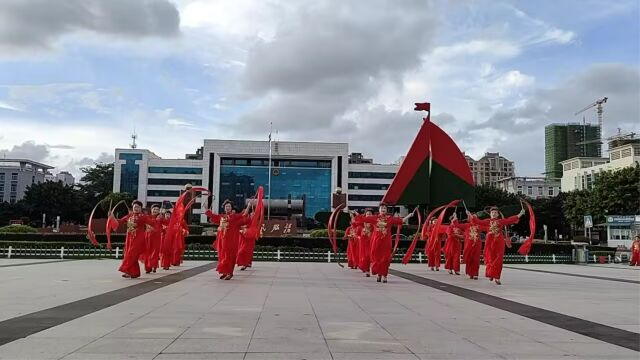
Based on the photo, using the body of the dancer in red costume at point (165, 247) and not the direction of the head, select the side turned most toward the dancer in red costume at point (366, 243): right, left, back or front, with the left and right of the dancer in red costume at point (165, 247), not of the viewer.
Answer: left

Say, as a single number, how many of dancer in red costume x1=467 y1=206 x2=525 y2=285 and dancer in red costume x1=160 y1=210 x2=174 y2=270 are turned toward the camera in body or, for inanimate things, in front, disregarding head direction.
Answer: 2

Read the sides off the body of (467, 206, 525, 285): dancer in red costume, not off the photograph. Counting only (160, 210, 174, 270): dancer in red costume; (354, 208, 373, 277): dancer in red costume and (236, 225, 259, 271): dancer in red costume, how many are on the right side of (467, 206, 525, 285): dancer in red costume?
3

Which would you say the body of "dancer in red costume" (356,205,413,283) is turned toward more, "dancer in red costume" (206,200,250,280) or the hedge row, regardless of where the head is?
the dancer in red costume

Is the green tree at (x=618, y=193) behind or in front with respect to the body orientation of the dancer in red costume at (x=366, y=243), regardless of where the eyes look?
behind

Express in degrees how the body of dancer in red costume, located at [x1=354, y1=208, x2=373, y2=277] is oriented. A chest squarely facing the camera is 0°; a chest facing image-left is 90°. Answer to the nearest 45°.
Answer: approximately 0°

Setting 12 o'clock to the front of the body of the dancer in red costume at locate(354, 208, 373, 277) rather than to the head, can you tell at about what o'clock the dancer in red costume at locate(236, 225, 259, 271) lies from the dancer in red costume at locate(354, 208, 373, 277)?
the dancer in red costume at locate(236, 225, 259, 271) is roughly at 3 o'clock from the dancer in red costume at locate(354, 208, 373, 277).

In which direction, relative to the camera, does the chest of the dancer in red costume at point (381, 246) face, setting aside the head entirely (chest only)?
toward the camera

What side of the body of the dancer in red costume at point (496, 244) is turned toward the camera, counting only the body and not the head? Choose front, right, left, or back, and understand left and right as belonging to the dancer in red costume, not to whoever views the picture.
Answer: front

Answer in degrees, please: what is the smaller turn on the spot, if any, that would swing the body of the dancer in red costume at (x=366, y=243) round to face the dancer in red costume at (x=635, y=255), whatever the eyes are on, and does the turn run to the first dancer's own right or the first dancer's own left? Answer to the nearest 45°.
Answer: approximately 135° to the first dancer's own left

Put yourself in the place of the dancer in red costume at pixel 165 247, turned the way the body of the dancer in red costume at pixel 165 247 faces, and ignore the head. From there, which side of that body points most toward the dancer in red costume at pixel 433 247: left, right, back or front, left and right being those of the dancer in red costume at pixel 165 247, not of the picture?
left

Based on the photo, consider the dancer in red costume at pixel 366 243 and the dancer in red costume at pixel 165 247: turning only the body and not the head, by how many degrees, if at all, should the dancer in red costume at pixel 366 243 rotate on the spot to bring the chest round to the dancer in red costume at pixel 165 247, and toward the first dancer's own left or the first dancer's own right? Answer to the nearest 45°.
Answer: approximately 90° to the first dancer's own right

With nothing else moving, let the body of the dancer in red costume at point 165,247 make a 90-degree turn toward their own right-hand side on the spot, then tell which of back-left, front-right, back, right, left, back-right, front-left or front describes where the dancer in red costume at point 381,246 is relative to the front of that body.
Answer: back-left
